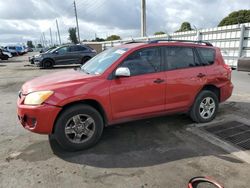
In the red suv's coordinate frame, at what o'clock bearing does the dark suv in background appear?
The dark suv in background is roughly at 4 o'clock from the red suv.

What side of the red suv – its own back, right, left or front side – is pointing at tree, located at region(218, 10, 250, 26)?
back

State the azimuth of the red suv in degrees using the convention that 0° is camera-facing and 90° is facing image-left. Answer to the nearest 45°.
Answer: approximately 45°

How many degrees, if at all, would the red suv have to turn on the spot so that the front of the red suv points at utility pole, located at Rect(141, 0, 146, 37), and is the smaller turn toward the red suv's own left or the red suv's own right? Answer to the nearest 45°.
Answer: approximately 135° to the red suv's own right
